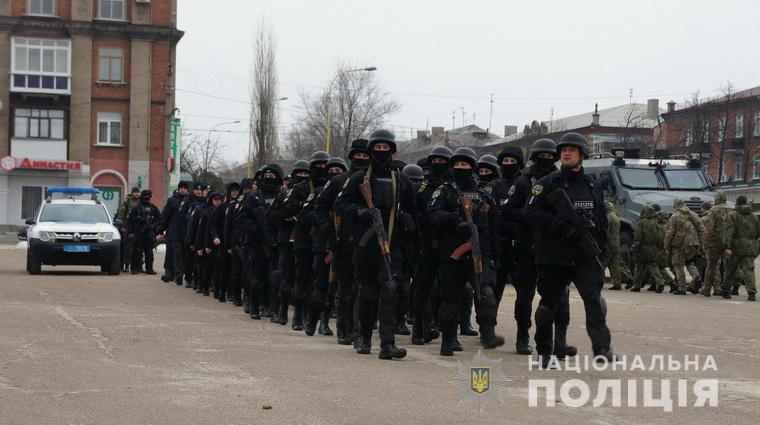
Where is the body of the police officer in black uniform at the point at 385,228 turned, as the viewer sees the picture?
toward the camera

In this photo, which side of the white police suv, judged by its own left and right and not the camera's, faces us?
front

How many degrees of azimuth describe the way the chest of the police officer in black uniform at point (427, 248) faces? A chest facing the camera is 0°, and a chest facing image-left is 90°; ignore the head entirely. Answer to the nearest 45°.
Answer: approximately 315°

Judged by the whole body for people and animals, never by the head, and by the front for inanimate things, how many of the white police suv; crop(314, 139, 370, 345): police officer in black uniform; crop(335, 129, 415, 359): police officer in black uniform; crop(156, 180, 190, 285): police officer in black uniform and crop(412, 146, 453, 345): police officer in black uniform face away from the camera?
0

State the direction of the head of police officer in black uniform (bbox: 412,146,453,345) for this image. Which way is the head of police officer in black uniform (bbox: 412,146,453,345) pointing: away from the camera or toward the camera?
toward the camera

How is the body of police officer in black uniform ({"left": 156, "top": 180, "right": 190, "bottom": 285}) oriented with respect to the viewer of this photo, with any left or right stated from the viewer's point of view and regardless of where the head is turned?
facing the viewer and to the right of the viewer

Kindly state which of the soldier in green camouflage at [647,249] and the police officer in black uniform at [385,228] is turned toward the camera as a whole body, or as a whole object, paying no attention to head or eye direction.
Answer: the police officer in black uniform

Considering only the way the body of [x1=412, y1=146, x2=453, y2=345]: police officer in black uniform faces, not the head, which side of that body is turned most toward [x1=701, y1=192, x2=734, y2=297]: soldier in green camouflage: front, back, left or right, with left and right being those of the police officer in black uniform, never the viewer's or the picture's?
left

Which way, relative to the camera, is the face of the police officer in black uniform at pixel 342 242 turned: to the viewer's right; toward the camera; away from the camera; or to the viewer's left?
toward the camera

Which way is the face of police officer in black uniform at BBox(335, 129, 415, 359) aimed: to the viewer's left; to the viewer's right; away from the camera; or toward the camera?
toward the camera
